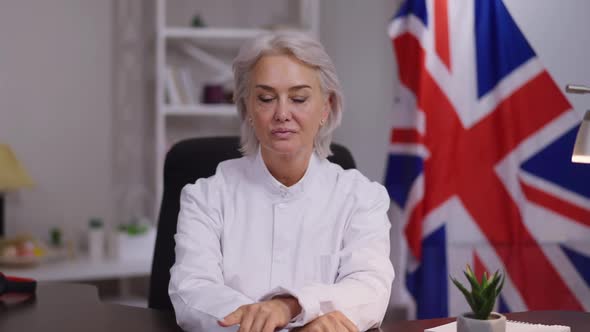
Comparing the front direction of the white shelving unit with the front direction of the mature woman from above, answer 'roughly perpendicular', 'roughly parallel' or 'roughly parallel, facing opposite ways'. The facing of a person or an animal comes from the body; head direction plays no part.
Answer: roughly parallel

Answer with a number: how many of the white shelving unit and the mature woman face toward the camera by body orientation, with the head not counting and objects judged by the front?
2

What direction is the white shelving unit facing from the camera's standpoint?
toward the camera

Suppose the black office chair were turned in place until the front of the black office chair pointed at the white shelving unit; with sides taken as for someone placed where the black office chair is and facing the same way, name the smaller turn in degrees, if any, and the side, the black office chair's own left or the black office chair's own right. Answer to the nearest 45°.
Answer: approximately 180°

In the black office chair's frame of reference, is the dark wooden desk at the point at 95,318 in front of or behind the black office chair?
in front

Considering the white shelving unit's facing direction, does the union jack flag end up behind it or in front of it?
in front

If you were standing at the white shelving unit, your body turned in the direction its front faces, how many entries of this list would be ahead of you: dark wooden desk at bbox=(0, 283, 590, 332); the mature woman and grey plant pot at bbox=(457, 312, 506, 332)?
3

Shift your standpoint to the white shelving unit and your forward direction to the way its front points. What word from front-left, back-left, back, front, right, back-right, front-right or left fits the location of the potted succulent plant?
front

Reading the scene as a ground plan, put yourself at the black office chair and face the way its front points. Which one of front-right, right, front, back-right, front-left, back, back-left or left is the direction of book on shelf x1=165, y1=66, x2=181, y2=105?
back

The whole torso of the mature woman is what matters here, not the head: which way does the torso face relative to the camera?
toward the camera

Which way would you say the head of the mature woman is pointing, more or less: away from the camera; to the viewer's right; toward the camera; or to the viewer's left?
toward the camera

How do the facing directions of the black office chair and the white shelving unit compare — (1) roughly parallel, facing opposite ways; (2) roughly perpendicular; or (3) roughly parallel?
roughly parallel

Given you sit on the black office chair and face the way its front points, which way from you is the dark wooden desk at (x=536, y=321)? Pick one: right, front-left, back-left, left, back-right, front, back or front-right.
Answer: front-left

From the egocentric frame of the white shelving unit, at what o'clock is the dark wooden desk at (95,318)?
The dark wooden desk is roughly at 12 o'clock from the white shelving unit.

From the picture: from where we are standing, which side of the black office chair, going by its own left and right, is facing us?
front

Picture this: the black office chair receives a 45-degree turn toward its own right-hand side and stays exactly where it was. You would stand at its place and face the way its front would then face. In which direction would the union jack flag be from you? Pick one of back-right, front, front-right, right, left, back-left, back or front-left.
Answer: back
